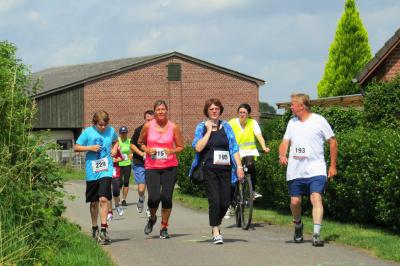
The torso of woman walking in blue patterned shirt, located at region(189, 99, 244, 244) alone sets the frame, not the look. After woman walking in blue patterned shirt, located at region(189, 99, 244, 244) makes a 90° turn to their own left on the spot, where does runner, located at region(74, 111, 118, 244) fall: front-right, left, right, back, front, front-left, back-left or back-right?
back

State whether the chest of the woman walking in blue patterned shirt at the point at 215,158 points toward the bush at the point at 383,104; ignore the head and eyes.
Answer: no

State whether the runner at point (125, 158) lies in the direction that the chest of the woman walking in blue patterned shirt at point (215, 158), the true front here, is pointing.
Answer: no

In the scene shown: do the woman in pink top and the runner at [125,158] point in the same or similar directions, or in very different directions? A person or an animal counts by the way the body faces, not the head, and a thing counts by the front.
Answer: same or similar directions

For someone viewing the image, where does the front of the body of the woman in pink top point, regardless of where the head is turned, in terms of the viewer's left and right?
facing the viewer

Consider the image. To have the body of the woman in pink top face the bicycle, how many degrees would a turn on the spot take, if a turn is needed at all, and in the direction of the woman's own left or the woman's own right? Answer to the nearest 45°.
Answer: approximately 135° to the woman's own left

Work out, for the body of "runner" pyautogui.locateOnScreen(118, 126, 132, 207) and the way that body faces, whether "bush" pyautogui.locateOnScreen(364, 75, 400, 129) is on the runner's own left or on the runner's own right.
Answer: on the runner's own left

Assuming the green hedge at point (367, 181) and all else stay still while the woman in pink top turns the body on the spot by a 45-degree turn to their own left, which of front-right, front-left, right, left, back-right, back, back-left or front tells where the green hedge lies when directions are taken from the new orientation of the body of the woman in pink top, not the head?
front-left

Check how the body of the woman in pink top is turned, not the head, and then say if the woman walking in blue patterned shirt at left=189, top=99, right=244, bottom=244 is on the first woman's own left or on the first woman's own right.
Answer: on the first woman's own left

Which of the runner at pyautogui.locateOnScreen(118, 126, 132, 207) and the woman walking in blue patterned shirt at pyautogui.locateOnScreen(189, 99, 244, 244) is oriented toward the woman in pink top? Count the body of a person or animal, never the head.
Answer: the runner at pyautogui.locateOnScreen(118, 126, 132, 207)

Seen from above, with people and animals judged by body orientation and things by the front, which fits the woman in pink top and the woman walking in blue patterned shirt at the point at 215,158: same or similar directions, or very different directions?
same or similar directions

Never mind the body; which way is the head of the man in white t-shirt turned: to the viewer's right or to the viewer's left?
to the viewer's left

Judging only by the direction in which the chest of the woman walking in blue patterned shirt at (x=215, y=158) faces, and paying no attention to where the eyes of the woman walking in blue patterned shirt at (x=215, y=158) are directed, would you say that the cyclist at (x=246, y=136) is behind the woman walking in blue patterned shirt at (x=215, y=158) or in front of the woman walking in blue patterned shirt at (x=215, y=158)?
behind

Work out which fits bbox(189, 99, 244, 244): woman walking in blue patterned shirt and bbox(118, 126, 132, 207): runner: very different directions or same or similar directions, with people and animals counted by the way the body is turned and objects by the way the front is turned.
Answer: same or similar directions

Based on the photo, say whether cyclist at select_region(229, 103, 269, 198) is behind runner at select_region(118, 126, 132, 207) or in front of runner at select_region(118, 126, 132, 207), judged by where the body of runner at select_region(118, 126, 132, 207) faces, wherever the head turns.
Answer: in front

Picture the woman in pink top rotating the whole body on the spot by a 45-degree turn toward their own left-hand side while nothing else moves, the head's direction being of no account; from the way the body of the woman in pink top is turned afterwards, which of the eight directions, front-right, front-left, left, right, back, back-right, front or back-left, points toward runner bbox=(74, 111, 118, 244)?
back-right

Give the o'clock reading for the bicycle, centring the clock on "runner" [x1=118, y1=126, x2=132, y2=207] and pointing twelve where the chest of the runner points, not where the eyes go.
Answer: The bicycle is roughly at 11 o'clock from the runner.
